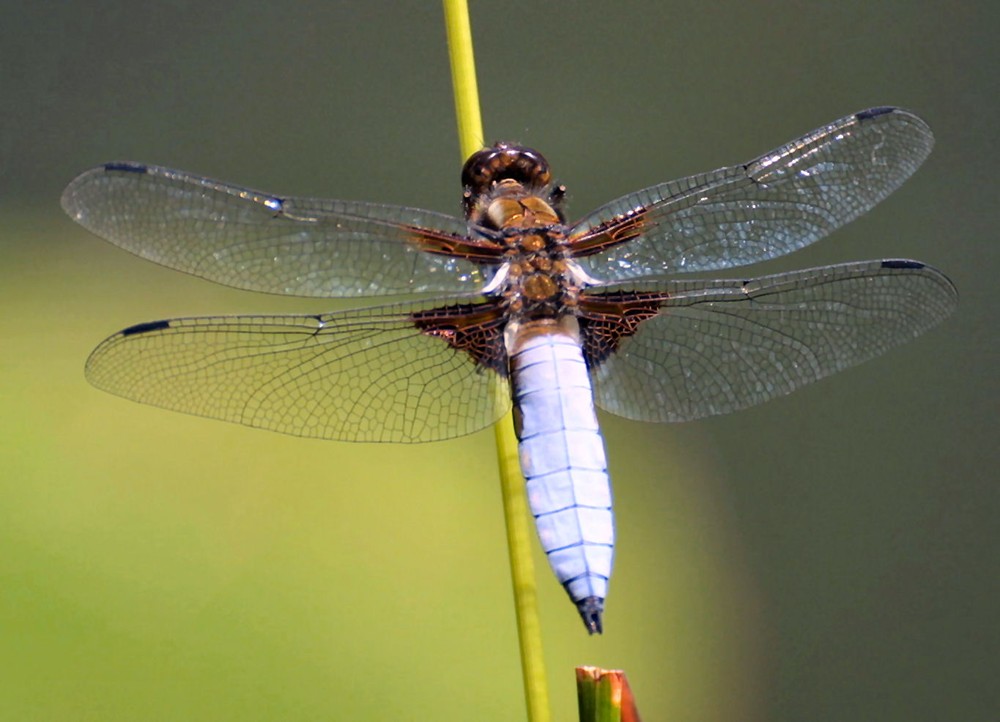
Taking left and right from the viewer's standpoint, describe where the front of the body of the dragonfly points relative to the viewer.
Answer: facing away from the viewer
